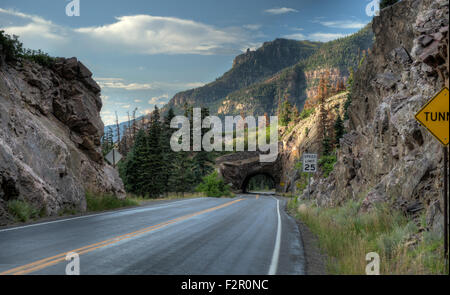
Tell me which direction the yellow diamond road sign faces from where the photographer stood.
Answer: facing the viewer

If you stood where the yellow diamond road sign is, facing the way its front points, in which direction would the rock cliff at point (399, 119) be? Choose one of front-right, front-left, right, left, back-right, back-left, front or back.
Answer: back

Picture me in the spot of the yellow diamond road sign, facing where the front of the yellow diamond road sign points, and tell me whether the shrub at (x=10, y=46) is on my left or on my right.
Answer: on my right

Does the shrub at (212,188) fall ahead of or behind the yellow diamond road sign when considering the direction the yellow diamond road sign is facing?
behind

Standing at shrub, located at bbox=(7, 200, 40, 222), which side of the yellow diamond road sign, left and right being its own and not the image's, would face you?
right

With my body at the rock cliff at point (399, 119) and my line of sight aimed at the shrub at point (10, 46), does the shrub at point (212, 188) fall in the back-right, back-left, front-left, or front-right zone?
front-right

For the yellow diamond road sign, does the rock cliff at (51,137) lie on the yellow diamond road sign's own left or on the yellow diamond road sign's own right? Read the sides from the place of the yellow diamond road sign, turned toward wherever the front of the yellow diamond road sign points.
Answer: on the yellow diamond road sign's own right
